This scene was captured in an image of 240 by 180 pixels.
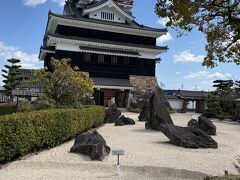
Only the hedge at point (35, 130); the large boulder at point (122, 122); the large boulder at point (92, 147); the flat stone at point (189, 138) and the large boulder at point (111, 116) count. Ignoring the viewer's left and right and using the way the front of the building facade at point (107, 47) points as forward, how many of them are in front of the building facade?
5

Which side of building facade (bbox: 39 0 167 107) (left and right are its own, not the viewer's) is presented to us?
front

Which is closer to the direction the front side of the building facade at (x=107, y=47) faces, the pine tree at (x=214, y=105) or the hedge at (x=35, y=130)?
the hedge

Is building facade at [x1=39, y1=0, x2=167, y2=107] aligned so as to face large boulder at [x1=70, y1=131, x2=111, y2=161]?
yes

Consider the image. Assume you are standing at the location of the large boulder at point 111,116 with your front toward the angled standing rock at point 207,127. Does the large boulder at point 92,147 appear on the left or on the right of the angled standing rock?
right

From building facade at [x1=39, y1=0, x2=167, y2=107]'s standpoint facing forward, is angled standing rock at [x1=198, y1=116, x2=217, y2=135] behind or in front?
in front

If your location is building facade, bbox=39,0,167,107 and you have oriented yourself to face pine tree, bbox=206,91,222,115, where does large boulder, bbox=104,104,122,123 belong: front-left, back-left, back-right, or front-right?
front-right

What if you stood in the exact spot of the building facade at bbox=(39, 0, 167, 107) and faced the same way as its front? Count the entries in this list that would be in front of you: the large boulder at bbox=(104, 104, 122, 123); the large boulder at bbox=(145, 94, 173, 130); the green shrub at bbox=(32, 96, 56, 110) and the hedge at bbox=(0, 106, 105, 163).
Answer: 4

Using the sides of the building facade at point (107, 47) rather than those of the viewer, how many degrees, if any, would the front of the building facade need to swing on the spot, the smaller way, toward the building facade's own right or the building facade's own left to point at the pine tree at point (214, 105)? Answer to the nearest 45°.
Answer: approximately 90° to the building facade's own left

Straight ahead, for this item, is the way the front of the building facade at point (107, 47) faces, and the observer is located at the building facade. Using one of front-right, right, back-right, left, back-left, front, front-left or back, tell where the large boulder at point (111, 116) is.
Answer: front

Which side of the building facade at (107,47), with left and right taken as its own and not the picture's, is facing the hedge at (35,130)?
front

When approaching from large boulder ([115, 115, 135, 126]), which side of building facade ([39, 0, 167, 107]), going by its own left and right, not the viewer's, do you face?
front

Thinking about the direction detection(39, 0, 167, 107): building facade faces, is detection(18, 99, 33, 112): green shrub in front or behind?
in front

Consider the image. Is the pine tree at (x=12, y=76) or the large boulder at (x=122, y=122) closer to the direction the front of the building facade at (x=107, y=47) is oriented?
the large boulder

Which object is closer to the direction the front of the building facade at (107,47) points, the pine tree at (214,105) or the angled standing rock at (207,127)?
the angled standing rock
